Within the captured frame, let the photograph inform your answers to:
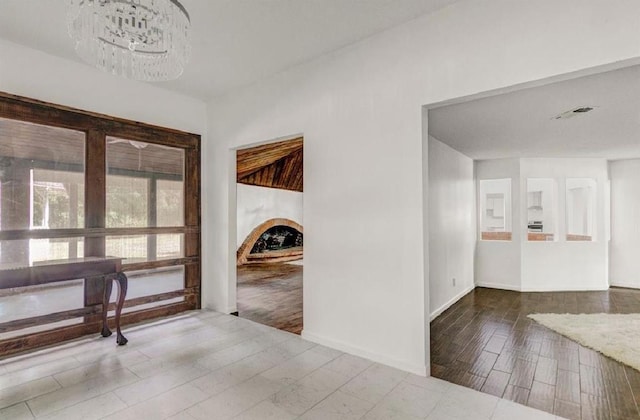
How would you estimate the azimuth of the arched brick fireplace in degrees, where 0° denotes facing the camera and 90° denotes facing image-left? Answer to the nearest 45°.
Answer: approximately 315°

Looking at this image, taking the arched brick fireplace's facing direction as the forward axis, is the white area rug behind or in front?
in front

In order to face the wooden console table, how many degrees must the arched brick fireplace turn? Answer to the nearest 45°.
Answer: approximately 45° to its right

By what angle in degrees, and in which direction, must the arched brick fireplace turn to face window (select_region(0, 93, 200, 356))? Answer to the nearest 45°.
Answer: approximately 45° to its right

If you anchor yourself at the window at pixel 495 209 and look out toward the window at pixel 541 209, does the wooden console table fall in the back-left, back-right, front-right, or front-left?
back-right

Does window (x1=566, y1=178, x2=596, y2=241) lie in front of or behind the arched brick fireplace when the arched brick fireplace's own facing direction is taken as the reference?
in front

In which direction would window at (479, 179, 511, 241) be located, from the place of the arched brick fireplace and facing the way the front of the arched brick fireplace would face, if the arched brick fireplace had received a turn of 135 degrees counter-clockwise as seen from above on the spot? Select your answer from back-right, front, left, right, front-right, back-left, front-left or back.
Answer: back-right

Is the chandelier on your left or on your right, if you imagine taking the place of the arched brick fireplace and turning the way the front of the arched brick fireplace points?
on your right
